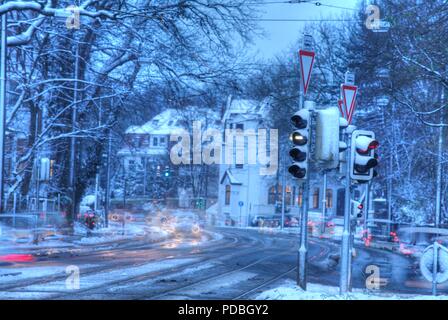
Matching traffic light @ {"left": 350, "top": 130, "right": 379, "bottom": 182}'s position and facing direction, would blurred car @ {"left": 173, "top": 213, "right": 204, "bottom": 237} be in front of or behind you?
behind

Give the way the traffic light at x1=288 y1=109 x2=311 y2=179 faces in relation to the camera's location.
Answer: facing the viewer and to the left of the viewer

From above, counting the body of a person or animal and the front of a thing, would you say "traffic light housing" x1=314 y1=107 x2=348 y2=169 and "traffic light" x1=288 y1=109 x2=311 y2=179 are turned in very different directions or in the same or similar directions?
very different directions

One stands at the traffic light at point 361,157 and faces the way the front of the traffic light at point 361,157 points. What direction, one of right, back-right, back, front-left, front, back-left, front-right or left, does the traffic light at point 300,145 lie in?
back-right

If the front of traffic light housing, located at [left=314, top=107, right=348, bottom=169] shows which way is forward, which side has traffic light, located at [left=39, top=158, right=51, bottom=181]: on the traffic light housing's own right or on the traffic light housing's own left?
on the traffic light housing's own left
